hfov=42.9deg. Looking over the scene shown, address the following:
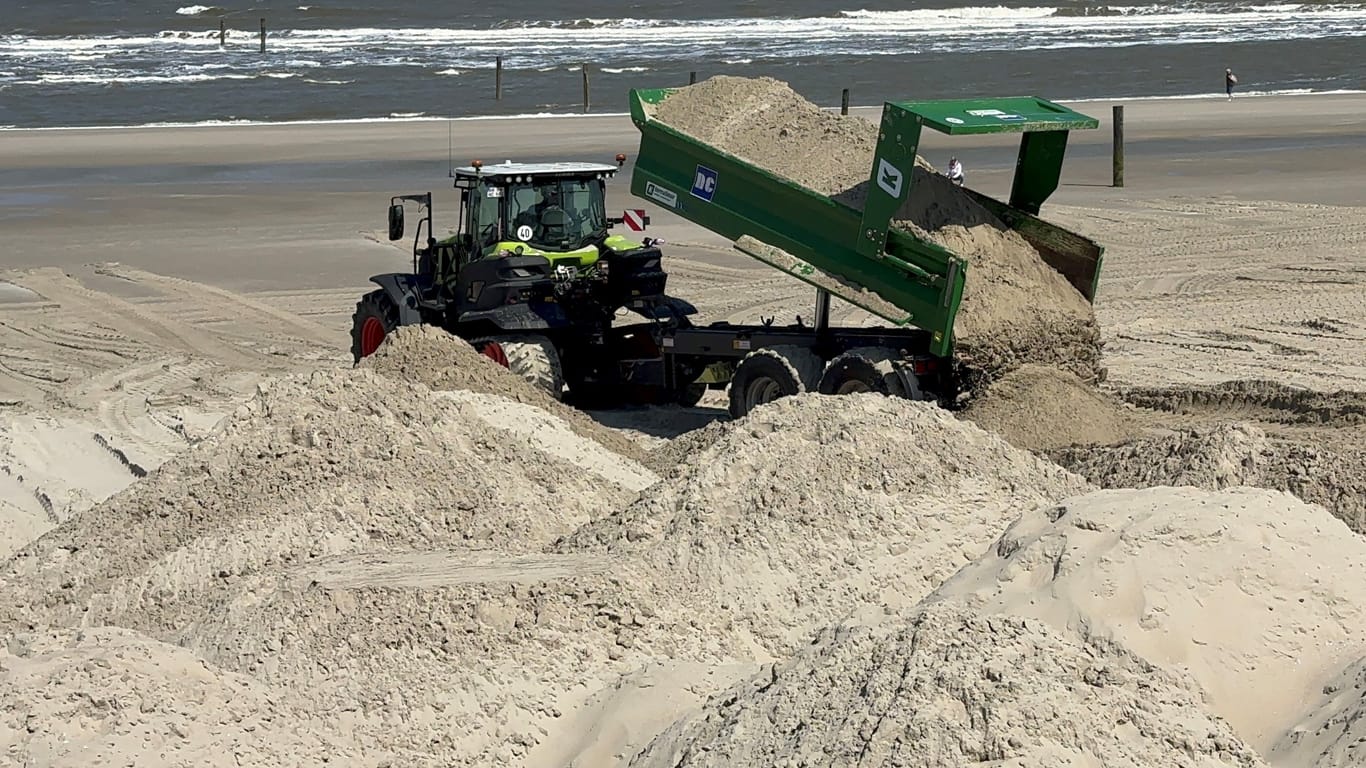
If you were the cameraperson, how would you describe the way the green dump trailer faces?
facing away from the viewer and to the left of the viewer

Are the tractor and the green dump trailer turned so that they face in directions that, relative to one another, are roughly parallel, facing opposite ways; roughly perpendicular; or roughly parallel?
roughly parallel

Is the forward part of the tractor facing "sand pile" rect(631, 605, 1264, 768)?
no

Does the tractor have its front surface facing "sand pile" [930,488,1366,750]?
no

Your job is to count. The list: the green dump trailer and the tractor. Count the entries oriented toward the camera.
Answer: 0

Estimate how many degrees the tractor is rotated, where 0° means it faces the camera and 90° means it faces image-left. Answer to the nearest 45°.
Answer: approximately 135°

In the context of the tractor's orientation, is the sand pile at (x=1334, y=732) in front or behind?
behind

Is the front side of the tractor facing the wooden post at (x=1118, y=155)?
no

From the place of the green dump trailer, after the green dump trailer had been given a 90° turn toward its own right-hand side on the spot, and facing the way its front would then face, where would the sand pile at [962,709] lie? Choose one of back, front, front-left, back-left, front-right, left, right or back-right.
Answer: back-right

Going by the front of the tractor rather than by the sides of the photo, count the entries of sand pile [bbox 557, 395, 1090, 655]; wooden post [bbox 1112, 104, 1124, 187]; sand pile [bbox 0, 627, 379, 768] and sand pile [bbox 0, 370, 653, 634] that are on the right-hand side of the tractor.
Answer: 1

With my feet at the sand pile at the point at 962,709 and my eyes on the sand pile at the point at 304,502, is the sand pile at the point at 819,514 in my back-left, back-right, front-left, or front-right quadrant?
front-right

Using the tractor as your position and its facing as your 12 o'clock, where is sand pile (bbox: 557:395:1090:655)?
The sand pile is roughly at 7 o'clock from the tractor.

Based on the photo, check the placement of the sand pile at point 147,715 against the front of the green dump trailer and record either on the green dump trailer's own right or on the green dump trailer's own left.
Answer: on the green dump trailer's own left

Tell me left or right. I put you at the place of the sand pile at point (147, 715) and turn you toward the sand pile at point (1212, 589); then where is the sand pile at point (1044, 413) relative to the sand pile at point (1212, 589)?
left

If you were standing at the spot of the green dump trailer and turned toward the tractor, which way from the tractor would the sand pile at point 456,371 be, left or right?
left

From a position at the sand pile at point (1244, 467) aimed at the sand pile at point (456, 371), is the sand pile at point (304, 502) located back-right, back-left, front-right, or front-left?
front-left

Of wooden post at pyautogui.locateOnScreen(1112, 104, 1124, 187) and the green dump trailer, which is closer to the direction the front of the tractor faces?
the wooden post

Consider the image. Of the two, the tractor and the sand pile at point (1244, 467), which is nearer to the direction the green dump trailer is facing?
the tractor

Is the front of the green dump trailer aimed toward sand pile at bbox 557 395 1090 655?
no

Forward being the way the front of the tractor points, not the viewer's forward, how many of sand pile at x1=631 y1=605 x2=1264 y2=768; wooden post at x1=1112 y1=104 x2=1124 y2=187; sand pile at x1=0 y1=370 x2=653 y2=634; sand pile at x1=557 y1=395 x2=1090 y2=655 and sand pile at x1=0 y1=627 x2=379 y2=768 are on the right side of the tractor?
1

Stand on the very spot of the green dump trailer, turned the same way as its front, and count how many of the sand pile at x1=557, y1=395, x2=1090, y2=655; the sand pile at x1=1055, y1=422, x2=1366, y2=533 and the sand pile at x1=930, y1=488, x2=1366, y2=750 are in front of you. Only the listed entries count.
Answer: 0
